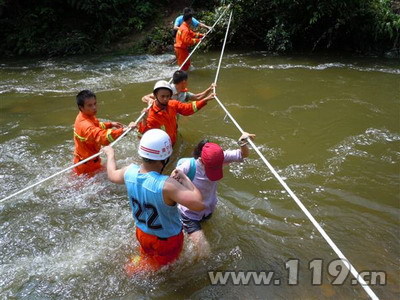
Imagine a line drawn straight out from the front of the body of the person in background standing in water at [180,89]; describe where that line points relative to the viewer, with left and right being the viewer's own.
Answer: facing the viewer and to the right of the viewer

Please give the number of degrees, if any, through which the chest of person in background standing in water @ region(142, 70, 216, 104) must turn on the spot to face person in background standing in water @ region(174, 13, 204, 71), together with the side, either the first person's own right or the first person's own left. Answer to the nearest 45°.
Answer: approximately 135° to the first person's own left

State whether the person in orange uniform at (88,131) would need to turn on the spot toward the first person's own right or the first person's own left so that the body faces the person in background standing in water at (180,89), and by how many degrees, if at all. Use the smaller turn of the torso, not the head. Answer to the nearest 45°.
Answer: approximately 45° to the first person's own left

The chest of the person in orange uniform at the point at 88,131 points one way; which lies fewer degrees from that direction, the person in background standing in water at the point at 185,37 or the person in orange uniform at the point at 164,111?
the person in orange uniform

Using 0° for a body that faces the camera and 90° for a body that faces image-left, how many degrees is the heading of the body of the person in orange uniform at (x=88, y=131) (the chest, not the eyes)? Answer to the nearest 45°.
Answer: approximately 270°

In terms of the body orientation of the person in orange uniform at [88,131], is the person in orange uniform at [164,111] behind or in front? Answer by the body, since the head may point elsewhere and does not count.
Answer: in front

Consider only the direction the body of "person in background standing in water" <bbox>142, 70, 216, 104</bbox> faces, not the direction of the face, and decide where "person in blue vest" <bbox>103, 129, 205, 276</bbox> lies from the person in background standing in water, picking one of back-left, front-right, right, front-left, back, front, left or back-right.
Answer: front-right

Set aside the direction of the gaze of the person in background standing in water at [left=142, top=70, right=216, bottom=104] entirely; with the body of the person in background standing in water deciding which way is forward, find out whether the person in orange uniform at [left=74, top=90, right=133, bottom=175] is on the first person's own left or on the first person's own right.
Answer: on the first person's own right

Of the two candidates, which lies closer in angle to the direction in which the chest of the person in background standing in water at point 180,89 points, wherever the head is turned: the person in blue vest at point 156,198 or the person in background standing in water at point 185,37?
the person in blue vest
